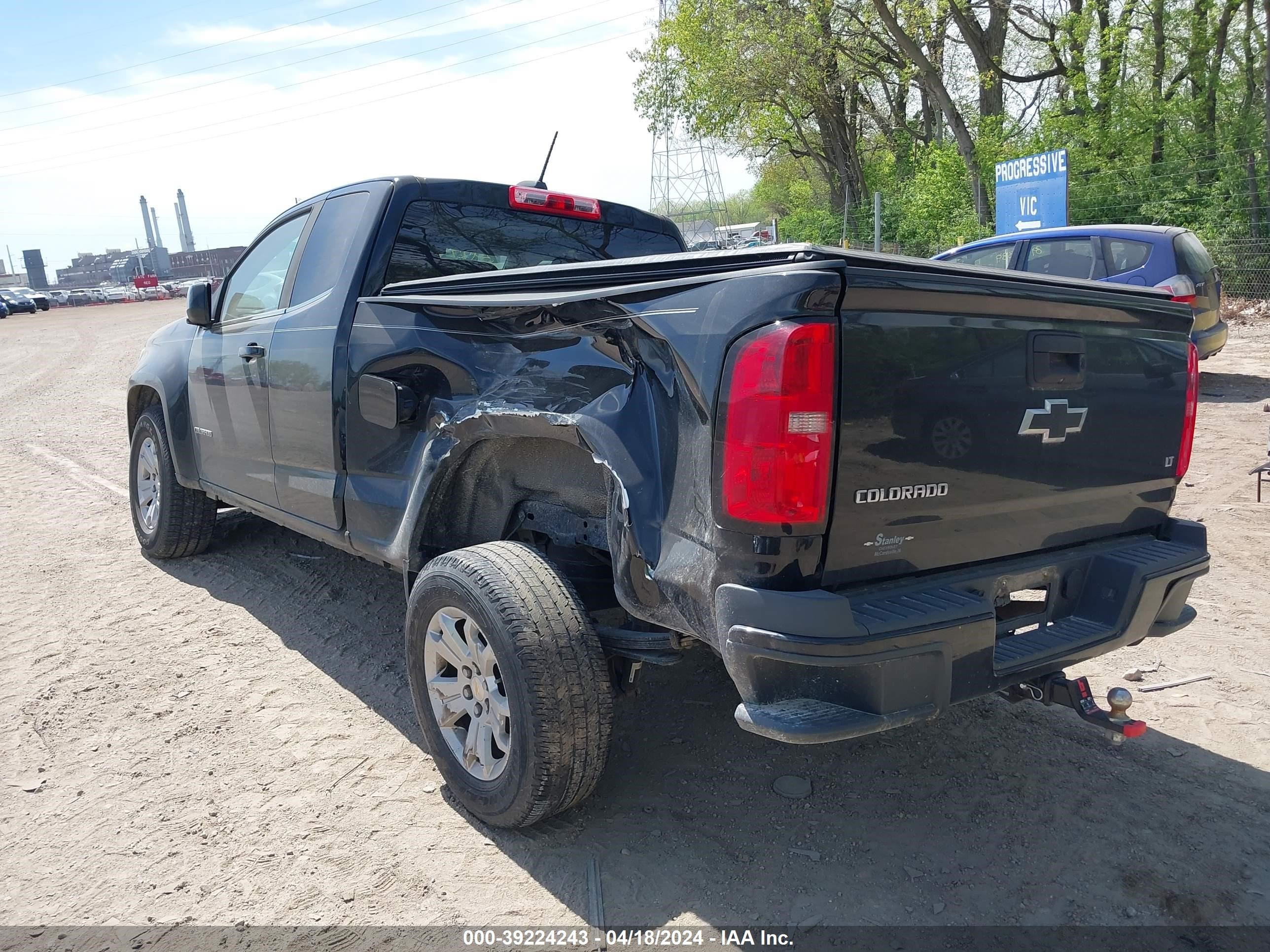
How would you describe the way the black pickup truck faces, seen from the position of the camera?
facing away from the viewer and to the left of the viewer

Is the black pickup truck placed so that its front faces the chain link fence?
no

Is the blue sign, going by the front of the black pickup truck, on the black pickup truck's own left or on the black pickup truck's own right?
on the black pickup truck's own right

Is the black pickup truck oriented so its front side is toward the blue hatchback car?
no

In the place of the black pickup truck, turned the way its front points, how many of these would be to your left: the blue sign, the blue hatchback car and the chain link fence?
0
